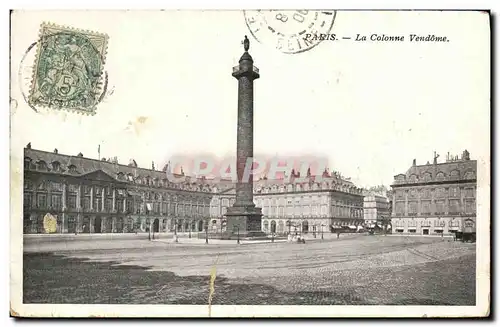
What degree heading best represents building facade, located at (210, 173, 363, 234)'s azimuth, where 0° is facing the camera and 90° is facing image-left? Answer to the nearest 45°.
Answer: approximately 0°

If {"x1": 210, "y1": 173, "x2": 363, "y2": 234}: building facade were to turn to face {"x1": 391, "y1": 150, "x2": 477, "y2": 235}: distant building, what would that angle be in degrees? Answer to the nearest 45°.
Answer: approximately 45° to its left

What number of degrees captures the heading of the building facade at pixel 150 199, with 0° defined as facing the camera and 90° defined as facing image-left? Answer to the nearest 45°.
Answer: approximately 315°

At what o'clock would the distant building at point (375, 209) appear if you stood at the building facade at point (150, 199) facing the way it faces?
The distant building is roughly at 11 o'clock from the building facade.
